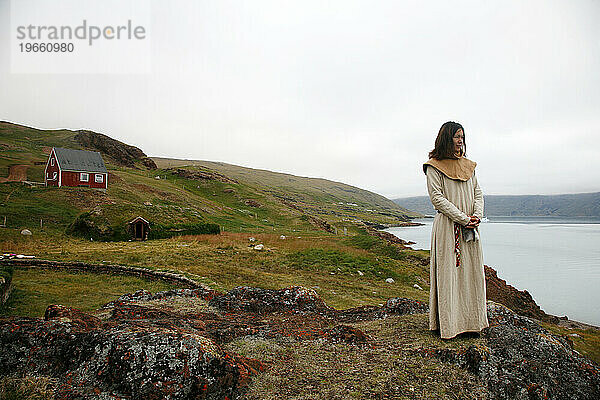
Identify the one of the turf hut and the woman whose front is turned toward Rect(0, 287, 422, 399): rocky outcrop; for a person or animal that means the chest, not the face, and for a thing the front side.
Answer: the turf hut

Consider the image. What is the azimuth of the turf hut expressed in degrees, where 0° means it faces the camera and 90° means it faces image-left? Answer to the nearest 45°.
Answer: approximately 0°

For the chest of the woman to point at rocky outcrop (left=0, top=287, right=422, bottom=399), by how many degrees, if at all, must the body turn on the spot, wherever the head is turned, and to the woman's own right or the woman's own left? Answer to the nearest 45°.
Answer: approximately 90° to the woman's own right

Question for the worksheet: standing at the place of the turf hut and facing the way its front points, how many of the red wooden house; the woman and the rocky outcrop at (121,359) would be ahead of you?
2

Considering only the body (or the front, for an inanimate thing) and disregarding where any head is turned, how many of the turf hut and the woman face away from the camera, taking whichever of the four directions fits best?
0

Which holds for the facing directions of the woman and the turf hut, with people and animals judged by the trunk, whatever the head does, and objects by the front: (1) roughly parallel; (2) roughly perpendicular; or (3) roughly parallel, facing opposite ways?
roughly parallel

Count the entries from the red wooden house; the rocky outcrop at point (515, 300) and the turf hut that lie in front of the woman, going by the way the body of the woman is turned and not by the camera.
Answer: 0

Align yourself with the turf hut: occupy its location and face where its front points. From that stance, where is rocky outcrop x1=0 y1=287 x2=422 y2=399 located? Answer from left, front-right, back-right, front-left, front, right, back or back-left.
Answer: front

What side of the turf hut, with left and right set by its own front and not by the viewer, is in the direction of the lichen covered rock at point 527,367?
front

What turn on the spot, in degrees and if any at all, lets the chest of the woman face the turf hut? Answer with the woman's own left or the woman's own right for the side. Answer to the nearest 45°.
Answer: approximately 180°

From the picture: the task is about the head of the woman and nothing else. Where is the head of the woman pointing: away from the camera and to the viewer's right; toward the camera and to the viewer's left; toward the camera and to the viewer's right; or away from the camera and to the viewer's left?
toward the camera and to the viewer's right

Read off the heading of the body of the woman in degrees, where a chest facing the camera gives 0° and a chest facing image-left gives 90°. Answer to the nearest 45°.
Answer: approximately 315°
